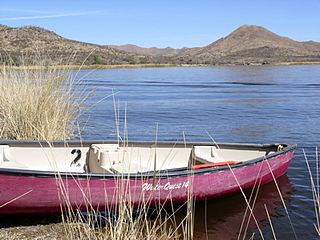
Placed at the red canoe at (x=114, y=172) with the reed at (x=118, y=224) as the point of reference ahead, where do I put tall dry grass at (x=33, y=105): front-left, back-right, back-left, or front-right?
back-right
